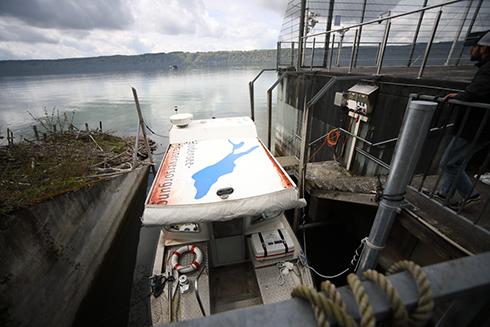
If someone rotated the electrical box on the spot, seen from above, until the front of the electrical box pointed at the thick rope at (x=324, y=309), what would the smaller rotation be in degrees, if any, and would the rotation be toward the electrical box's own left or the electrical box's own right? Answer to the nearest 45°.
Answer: approximately 45° to the electrical box's own left

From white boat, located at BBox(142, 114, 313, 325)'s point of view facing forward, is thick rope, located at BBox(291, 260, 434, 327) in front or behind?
behind

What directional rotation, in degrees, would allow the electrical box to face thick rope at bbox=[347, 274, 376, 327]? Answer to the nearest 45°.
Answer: approximately 45° to its left

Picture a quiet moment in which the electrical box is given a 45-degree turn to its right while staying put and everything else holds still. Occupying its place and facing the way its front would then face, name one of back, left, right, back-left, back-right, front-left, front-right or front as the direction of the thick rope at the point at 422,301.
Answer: left

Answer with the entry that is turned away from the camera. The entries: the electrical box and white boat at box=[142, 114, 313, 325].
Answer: the white boat

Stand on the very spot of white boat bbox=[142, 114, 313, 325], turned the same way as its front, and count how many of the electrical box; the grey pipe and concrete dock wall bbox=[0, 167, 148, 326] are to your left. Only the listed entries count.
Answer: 1

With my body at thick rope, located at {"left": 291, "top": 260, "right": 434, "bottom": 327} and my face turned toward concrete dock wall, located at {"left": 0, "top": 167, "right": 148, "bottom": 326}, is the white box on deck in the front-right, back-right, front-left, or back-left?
front-right

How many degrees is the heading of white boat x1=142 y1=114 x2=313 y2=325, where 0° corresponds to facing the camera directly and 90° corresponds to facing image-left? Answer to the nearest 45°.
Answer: approximately 180°

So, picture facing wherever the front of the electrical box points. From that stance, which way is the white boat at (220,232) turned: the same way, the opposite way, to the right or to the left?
to the right

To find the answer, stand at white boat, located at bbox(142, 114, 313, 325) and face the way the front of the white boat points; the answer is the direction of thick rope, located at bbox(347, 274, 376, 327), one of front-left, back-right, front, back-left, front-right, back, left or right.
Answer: back

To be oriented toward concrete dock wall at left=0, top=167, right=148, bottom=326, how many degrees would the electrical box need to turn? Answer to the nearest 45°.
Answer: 0° — it already faces it

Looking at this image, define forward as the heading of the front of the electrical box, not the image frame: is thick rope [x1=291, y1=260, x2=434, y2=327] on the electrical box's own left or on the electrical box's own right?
on the electrical box's own left

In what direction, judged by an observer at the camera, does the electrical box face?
facing the viewer and to the left of the viewer

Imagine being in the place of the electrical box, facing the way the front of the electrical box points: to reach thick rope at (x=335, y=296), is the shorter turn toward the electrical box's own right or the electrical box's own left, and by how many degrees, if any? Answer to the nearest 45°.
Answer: approximately 45° to the electrical box's own left

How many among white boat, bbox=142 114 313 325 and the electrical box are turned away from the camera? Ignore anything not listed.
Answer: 1

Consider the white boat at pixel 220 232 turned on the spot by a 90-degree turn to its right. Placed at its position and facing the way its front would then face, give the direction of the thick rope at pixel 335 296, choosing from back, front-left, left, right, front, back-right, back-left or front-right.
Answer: right

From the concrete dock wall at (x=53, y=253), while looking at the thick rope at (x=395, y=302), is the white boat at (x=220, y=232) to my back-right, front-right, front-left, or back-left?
front-left
